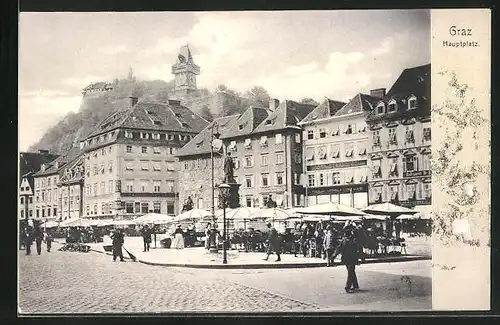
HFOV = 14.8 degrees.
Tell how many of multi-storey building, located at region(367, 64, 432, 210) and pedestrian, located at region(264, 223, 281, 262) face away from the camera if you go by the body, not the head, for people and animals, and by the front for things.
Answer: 0

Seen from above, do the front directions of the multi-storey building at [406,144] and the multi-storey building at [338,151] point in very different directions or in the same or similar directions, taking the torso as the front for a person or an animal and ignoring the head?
same or similar directions

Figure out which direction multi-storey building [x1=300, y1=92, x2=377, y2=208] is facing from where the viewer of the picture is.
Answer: facing the viewer and to the left of the viewer

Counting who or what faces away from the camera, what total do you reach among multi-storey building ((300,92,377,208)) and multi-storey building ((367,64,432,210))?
0

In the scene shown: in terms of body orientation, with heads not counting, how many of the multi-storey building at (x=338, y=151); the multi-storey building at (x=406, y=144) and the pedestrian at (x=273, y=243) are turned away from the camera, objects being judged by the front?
0
